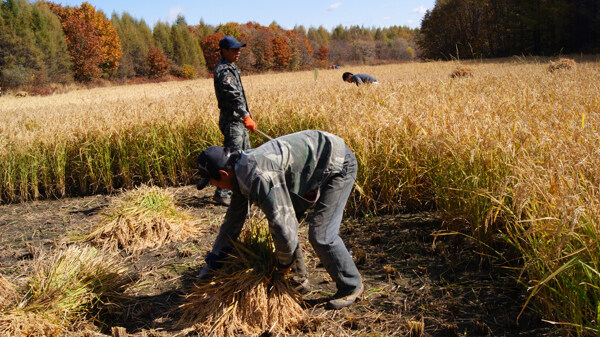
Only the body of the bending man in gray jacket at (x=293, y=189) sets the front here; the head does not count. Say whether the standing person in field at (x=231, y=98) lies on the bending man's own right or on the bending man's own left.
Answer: on the bending man's own right

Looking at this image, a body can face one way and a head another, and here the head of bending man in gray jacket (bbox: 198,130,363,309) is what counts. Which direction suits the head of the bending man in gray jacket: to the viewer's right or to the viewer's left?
to the viewer's left

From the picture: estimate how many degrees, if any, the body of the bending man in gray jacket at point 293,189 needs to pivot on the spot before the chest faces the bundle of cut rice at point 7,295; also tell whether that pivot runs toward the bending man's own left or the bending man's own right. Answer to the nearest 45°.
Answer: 0° — they already face it

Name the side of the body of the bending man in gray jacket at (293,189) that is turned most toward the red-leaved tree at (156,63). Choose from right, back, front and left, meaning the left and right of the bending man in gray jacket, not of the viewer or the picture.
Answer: right

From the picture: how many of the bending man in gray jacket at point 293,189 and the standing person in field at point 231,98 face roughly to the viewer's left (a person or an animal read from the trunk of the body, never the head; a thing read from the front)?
1

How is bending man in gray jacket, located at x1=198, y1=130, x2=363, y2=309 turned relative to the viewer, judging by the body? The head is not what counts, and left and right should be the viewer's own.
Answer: facing to the left of the viewer

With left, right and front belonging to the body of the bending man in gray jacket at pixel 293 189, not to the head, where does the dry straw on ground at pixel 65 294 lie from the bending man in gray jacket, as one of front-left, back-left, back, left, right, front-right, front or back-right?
front

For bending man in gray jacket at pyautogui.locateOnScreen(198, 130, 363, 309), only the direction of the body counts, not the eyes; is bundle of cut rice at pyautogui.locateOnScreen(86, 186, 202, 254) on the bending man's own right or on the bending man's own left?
on the bending man's own right

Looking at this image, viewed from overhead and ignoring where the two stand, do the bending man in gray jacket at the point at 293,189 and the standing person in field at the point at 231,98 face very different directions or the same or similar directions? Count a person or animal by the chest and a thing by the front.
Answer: very different directions

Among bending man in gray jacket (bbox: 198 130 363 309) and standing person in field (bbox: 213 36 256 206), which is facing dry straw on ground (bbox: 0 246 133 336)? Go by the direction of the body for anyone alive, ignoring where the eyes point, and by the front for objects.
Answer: the bending man in gray jacket

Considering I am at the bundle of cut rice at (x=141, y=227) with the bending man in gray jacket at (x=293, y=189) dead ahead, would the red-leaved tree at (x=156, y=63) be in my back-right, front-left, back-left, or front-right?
back-left

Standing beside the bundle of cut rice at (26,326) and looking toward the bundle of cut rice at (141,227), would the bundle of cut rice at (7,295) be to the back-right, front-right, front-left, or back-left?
front-left

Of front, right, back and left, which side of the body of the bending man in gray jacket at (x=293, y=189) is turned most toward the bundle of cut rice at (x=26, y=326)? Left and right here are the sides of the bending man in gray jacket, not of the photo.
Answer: front

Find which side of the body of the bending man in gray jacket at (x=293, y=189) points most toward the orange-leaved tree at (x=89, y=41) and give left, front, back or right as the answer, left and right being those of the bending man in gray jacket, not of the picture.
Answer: right
